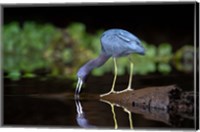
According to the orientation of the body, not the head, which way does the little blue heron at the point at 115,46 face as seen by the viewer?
to the viewer's left
